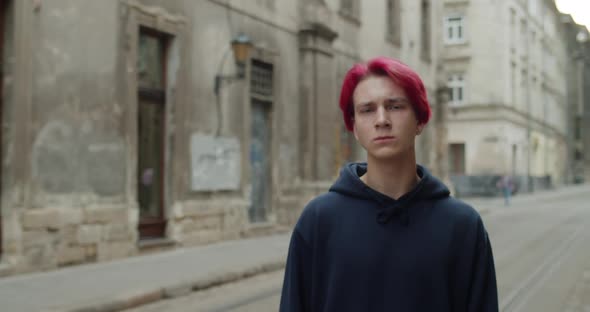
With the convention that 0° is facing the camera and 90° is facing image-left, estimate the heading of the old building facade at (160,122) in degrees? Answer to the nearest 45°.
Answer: approximately 315°

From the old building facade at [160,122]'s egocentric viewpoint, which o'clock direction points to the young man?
The young man is roughly at 1 o'clock from the old building facade.

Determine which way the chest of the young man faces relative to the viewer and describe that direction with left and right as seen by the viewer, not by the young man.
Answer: facing the viewer

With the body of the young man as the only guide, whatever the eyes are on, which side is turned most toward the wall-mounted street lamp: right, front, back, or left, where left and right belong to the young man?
back

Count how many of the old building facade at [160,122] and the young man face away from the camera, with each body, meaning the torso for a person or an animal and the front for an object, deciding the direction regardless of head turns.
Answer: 0

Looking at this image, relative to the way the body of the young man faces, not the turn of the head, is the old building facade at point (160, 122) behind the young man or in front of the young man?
behind
